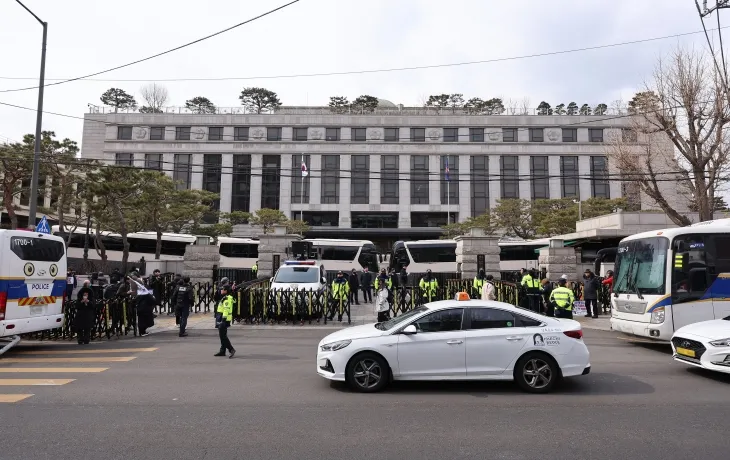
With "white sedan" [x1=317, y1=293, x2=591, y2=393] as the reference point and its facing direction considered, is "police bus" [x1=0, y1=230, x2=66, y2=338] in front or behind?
in front

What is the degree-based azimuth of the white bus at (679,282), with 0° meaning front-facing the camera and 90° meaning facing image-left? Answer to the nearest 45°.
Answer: approximately 45°

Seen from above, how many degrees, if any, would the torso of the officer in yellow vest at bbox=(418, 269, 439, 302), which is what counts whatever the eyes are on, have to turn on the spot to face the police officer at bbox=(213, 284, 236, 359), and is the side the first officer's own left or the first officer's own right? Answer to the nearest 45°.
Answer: approximately 45° to the first officer's own right

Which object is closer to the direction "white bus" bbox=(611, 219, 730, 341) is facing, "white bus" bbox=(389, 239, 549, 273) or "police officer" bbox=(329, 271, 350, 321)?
the police officer

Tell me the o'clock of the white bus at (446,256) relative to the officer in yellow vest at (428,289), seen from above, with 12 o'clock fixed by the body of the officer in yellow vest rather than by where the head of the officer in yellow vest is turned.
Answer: The white bus is roughly at 6 o'clock from the officer in yellow vest.

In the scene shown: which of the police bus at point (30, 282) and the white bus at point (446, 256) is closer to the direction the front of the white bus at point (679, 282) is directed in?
the police bus

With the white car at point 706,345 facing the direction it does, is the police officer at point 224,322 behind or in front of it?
in front

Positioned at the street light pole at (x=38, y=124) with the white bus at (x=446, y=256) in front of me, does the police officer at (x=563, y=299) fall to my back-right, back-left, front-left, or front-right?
front-right

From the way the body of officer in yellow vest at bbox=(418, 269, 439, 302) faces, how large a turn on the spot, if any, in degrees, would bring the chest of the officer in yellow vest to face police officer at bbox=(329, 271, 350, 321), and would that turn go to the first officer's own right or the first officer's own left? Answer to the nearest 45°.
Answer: approximately 45° to the first officer's own right

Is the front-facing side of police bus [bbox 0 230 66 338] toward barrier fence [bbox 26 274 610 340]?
no

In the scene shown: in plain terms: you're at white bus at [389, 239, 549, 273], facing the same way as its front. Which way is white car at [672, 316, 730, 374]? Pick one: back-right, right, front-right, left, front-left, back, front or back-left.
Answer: left

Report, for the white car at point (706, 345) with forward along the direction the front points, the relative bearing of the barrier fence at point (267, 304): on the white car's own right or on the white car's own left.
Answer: on the white car's own right

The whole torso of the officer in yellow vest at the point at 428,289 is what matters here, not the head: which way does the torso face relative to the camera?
toward the camera
